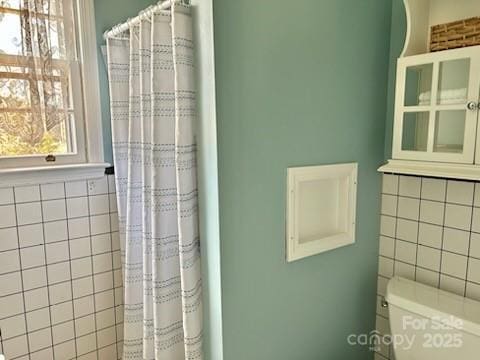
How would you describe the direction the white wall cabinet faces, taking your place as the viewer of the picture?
facing the viewer and to the left of the viewer

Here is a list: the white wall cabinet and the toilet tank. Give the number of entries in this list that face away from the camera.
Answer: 0

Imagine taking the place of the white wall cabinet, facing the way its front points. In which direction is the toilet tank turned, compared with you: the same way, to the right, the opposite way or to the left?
the same way

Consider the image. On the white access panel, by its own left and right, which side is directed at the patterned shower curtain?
right

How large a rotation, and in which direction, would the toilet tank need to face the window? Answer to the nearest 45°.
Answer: approximately 45° to its right
